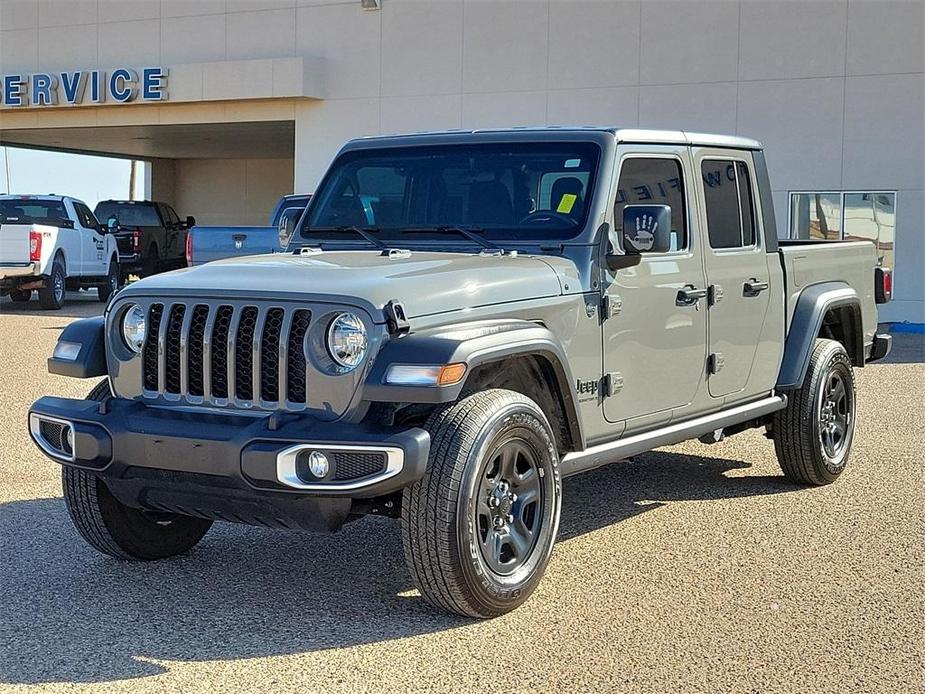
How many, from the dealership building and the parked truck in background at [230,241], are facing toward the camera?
1

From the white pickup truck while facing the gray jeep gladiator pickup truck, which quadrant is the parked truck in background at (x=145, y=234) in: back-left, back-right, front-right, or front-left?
back-left

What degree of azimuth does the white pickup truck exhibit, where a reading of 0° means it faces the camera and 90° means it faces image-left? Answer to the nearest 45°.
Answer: approximately 225°

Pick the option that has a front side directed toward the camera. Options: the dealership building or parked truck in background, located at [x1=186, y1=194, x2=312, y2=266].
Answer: the dealership building

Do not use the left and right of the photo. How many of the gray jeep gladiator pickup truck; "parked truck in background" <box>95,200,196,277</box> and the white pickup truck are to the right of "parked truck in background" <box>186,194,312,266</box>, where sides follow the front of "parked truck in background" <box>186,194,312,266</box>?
1

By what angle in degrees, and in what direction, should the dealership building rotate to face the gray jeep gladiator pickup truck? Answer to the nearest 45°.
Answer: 0° — it already faces it

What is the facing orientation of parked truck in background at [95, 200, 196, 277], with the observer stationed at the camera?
facing away from the viewer and to the right of the viewer

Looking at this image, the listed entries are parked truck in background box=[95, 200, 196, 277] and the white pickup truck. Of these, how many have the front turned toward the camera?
0

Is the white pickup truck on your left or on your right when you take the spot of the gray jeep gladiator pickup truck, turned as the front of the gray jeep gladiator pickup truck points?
on your right

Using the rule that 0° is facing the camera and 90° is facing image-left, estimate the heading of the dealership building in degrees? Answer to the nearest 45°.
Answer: approximately 0°

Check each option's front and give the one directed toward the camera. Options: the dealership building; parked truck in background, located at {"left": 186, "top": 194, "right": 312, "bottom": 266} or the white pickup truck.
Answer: the dealership building

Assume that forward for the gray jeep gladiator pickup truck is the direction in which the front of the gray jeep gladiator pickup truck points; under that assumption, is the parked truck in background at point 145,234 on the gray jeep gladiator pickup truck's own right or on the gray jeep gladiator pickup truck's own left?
on the gray jeep gladiator pickup truck's own right

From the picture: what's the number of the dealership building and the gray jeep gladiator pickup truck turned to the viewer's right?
0
